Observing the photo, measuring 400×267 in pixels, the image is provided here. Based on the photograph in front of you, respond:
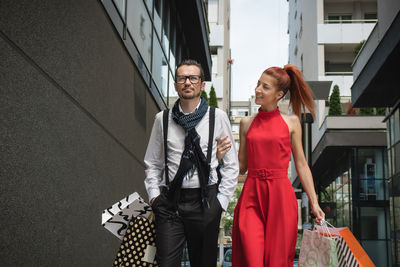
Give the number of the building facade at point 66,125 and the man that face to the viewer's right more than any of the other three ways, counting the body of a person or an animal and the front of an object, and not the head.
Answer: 1

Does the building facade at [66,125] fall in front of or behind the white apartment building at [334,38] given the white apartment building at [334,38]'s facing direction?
in front

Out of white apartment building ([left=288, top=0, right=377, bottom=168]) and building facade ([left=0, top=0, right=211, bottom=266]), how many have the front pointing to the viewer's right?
1

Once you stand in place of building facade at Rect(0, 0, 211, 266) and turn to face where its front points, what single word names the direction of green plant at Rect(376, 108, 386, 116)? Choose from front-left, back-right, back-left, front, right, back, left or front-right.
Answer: front-left

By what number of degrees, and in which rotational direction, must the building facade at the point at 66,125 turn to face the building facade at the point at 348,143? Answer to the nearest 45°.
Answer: approximately 45° to its left

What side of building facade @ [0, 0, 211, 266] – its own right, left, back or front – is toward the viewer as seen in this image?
right

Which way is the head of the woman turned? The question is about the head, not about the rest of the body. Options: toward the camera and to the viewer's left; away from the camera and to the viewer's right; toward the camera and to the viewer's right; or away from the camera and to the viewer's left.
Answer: toward the camera and to the viewer's left

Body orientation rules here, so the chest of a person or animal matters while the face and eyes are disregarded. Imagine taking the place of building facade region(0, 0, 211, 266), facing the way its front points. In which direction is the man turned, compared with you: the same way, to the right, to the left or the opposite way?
to the right
